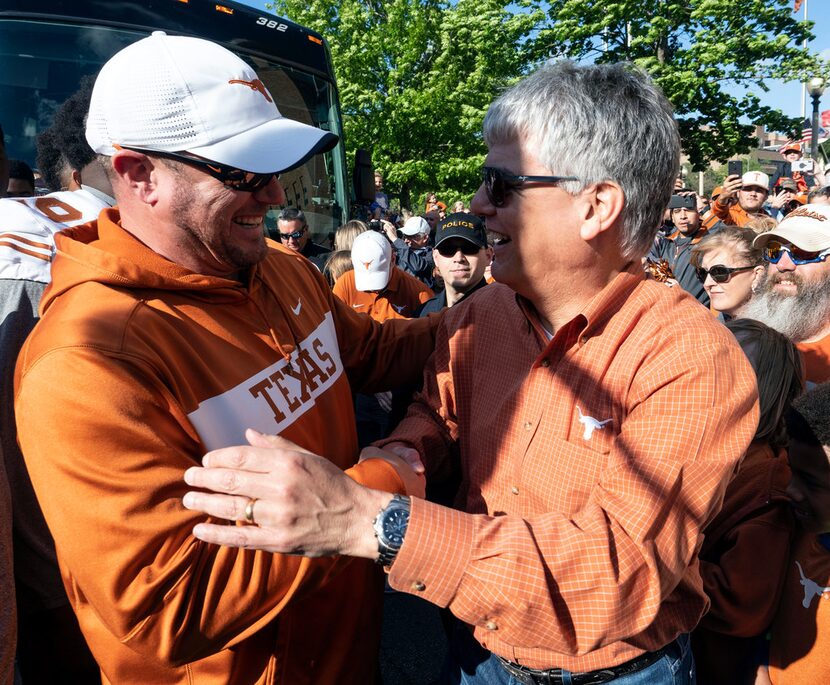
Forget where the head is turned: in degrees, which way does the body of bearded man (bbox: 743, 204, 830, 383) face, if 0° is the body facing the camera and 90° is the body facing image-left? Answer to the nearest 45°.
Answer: approximately 45°

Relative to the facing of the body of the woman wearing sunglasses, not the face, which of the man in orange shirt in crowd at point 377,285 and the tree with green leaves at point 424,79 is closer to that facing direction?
the man in orange shirt in crowd

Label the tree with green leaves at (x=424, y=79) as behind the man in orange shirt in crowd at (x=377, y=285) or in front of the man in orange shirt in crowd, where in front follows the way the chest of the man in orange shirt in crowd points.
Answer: behind

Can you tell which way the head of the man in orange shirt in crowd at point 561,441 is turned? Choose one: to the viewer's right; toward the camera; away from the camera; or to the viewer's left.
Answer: to the viewer's left

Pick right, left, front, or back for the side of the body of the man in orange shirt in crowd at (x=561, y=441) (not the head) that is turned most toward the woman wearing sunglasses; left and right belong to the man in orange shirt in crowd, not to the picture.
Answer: back

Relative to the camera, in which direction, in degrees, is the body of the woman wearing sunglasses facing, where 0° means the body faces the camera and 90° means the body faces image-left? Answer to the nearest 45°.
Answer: approximately 45°

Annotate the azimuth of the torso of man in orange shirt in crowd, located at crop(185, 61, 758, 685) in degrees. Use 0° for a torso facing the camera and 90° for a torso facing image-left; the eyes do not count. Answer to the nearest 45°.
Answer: approximately 45°

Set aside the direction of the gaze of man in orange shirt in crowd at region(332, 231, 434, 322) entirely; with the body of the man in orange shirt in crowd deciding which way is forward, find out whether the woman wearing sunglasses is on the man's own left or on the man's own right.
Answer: on the man's own left
